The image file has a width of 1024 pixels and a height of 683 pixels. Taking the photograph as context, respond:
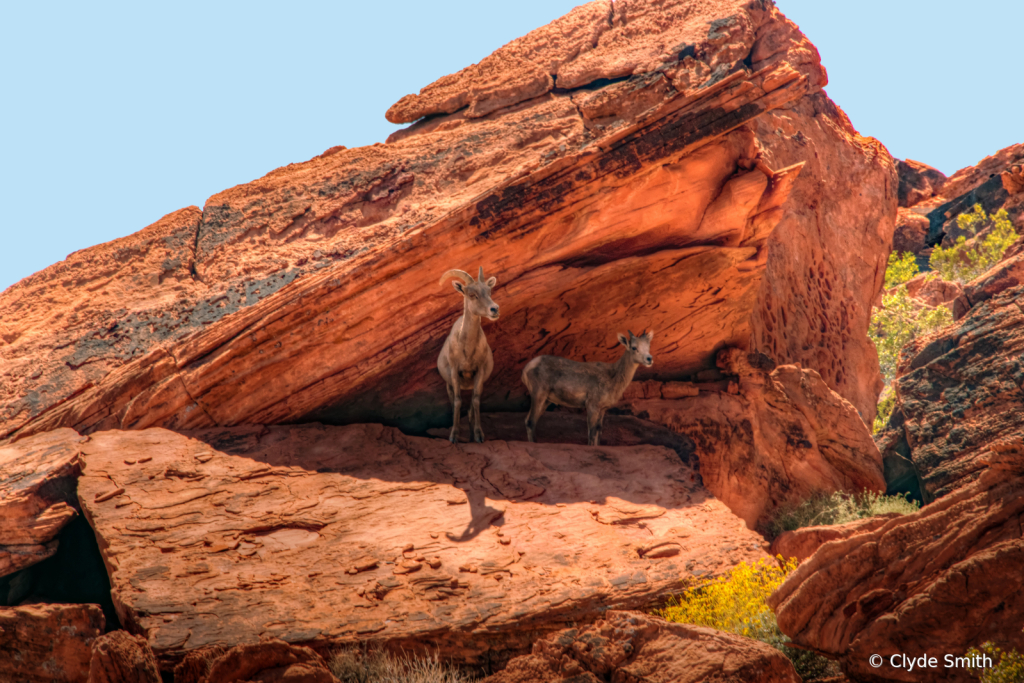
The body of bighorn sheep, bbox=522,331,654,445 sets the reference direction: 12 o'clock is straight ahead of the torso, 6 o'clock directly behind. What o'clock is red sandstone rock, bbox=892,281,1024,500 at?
The red sandstone rock is roughly at 12 o'clock from the bighorn sheep.

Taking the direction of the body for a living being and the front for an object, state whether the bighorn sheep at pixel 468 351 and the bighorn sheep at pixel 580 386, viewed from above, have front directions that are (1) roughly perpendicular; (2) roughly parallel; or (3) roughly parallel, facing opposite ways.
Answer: roughly perpendicular

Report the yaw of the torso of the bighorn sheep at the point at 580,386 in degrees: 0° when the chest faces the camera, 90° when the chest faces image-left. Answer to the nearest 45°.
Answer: approximately 270°

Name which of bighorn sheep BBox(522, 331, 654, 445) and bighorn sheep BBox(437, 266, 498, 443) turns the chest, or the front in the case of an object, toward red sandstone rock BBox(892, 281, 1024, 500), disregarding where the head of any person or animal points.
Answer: bighorn sheep BBox(522, 331, 654, 445)

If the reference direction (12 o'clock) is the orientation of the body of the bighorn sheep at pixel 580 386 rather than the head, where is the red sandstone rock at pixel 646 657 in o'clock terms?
The red sandstone rock is roughly at 3 o'clock from the bighorn sheep.

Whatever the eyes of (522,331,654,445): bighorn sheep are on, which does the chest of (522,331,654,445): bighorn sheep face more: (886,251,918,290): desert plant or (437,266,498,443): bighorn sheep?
the desert plant

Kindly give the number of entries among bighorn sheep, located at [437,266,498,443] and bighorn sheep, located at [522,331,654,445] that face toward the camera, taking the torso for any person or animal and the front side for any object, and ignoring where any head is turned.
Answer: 1

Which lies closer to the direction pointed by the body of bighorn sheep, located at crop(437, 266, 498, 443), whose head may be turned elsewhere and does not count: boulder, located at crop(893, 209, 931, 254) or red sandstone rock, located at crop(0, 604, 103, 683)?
the red sandstone rock

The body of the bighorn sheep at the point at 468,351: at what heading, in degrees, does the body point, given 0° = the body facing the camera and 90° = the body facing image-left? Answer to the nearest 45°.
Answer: approximately 0°

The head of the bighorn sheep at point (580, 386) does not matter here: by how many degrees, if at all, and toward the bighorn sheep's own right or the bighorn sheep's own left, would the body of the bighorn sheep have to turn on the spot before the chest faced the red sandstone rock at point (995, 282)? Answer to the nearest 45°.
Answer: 0° — it already faces it

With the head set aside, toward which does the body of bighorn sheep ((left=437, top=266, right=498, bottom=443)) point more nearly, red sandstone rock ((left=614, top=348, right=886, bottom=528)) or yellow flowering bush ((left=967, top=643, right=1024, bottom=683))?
the yellow flowering bush
